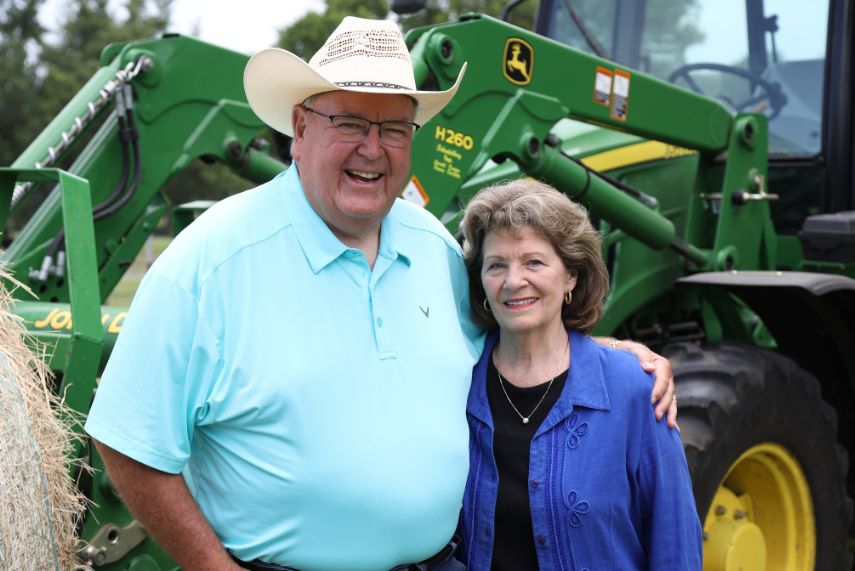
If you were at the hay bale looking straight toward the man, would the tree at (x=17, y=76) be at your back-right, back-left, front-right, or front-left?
back-left

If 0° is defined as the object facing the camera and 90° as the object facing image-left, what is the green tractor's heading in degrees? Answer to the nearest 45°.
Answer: approximately 45°

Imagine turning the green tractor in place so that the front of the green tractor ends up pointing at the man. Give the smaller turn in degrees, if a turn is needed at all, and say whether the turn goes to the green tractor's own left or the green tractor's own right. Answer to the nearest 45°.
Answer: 0° — it already faces them

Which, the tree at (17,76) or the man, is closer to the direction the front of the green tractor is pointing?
the man

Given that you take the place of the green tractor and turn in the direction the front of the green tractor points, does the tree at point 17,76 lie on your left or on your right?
on your right

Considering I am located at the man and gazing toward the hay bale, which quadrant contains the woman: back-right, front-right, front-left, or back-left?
back-right

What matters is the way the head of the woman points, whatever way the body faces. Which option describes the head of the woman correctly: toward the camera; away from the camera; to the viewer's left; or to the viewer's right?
toward the camera

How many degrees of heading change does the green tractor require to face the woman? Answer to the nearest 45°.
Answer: approximately 45° to its left

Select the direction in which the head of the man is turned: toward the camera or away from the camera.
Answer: toward the camera

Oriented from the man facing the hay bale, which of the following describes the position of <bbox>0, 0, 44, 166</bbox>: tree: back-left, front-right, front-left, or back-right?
front-right
